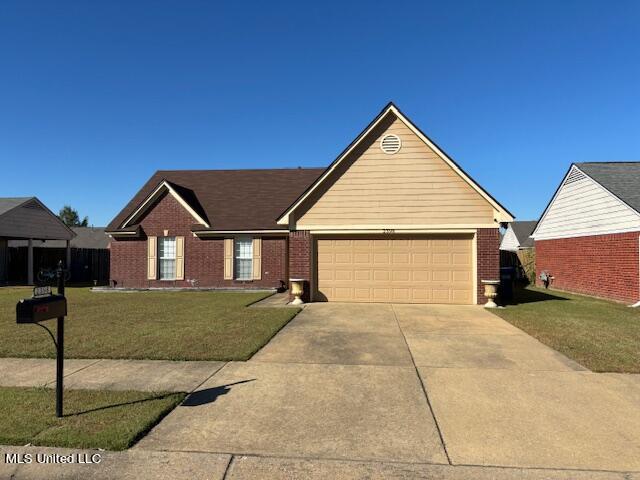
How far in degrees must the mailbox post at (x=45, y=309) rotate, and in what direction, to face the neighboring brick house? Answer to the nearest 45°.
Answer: approximately 135° to its left

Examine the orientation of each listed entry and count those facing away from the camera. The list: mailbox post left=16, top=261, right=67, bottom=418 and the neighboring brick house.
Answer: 0

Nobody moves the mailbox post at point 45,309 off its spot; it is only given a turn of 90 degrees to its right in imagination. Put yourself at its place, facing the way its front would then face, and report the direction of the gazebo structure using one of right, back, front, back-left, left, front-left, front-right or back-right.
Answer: front-right

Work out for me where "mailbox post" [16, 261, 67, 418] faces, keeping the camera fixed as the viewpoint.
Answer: facing the viewer and to the left of the viewer

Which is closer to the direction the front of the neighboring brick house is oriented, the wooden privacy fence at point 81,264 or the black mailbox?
the black mailbox

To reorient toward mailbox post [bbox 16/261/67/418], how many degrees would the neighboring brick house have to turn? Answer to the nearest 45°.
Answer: approximately 45° to its right

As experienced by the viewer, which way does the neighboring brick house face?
facing the viewer and to the right of the viewer

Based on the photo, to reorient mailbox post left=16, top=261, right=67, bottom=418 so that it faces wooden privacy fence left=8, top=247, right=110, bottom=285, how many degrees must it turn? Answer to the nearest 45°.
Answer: approximately 135° to its right

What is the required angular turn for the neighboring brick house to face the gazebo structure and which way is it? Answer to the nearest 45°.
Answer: approximately 135° to its right
